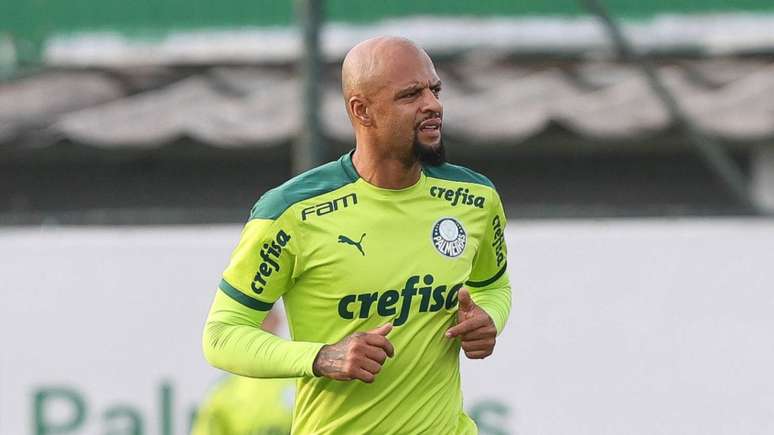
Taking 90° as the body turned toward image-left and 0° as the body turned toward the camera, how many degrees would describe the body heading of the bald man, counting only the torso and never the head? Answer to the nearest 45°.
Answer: approximately 315°

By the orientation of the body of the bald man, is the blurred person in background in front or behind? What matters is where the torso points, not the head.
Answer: behind

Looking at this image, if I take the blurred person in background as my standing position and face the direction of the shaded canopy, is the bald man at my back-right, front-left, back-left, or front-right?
back-right

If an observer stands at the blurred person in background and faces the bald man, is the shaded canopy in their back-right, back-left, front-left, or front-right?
back-left
